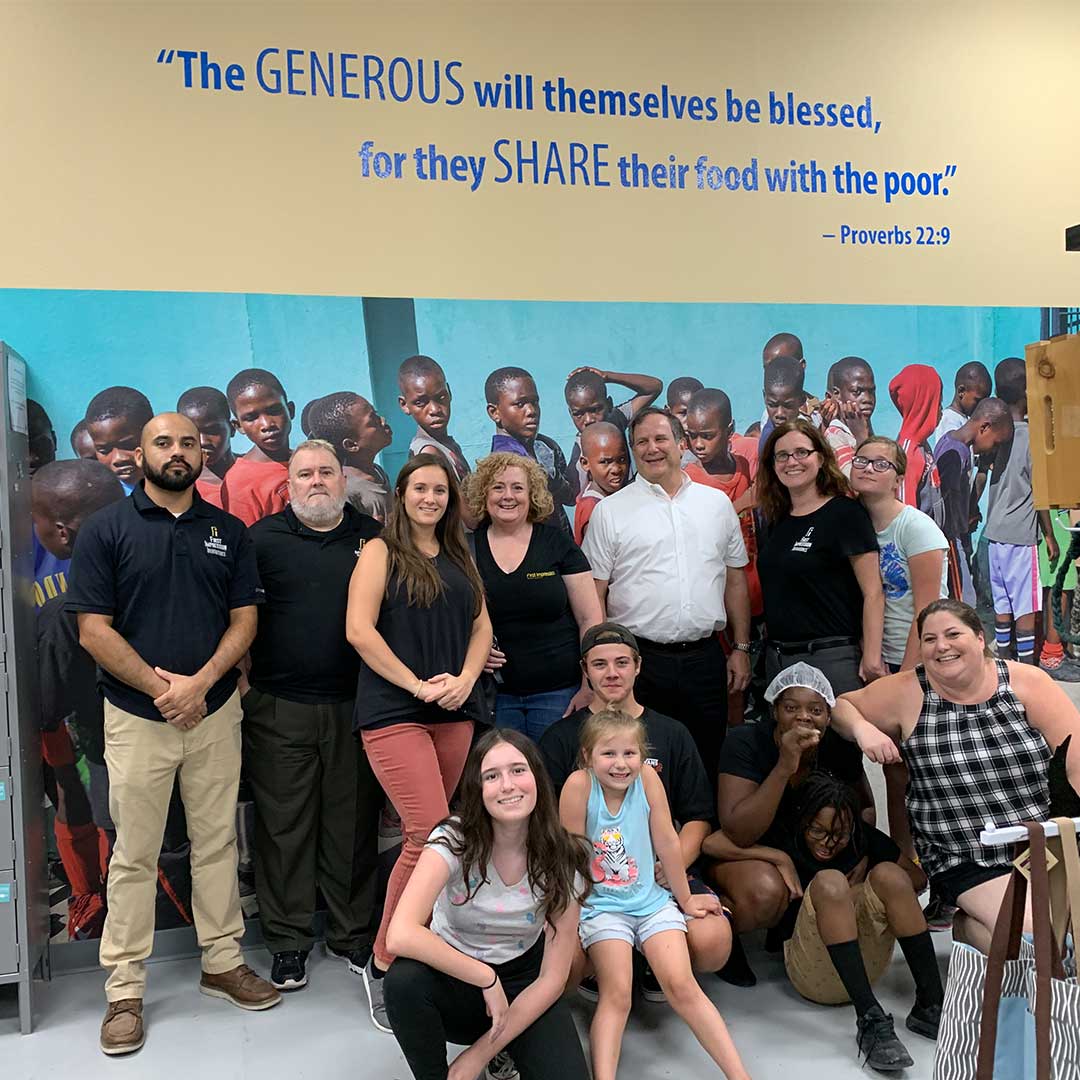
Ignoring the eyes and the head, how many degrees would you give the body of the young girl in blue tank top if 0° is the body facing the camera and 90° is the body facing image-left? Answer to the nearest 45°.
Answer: approximately 0°

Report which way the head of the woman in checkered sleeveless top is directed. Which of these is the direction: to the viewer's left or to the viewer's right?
to the viewer's left

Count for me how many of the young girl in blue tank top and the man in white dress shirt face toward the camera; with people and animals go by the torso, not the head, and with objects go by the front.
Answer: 2

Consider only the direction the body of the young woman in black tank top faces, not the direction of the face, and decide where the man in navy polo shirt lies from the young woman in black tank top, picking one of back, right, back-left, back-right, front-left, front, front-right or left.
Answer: back-right

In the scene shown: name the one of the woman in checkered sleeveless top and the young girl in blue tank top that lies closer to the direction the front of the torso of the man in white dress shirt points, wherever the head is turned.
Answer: the young girl in blue tank top

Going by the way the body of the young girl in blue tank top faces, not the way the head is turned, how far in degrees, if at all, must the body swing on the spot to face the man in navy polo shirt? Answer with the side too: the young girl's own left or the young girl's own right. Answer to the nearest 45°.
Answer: approximately 90° to the young girl's own right

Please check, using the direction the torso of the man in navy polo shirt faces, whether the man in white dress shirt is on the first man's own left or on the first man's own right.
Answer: on the first man's own left

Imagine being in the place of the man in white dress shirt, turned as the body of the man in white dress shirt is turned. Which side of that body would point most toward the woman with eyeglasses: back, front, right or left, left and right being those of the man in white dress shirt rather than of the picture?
left

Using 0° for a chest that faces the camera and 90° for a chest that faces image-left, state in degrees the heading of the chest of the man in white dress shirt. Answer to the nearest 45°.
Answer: approximately 0°
